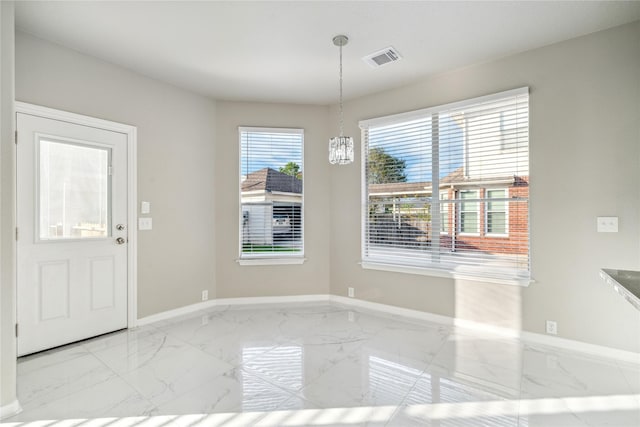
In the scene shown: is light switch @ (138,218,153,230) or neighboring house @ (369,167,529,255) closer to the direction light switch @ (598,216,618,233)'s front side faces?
the light switch

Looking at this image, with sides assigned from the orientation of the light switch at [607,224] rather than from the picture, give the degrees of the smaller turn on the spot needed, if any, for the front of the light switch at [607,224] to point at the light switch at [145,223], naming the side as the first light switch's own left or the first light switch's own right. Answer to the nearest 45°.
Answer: approximately 45° to the first light switch's own right

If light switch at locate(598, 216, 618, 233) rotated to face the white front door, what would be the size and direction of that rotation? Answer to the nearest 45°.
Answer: approximately 45° to its right

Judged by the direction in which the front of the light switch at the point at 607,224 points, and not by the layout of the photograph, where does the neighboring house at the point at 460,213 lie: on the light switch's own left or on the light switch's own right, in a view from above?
on the light switch's own right

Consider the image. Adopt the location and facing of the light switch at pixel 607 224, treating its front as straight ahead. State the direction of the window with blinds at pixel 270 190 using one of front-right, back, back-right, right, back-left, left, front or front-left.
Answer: right

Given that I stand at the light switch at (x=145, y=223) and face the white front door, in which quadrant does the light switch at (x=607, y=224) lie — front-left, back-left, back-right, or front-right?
back-left

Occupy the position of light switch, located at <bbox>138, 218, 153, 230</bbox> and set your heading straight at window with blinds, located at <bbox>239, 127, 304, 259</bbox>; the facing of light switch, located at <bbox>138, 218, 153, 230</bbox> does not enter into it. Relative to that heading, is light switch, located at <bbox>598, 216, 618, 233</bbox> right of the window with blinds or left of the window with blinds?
right

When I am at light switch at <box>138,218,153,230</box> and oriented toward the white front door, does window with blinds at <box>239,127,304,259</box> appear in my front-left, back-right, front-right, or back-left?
back-left
